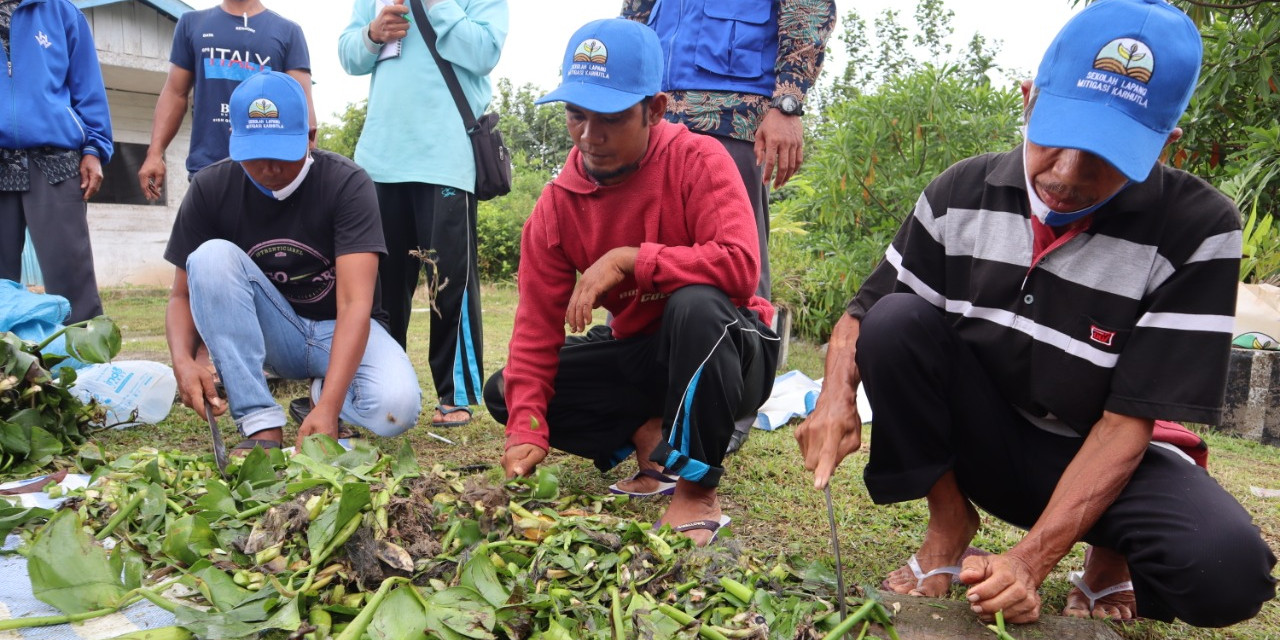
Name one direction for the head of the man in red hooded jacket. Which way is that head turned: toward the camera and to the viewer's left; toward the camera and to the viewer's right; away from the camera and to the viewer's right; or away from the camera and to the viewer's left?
toward the camera and to the viewer's left

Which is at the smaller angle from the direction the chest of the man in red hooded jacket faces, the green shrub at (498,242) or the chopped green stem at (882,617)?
the chopped green stem

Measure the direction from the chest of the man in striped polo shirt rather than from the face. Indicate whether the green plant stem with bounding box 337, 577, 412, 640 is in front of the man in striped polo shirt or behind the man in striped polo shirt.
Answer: in front

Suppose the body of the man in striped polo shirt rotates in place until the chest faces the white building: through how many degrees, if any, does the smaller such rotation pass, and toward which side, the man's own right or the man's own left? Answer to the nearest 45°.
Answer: approximately 90° to the man's own right

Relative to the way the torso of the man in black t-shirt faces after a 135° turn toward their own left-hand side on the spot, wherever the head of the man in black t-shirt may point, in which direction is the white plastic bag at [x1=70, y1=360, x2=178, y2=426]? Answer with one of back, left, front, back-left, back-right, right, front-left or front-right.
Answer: left

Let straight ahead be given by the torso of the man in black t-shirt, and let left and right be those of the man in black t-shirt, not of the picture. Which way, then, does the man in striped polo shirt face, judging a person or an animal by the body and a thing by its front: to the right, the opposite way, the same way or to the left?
to the right

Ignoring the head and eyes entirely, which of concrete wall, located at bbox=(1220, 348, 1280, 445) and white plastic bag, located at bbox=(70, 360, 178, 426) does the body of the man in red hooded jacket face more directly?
the white plastic bag

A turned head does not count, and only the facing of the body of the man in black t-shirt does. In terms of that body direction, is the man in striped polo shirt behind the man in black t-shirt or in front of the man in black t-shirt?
in front

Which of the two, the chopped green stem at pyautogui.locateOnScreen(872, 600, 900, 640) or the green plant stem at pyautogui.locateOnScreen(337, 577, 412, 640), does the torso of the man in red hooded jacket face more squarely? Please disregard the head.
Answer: the green plant stem

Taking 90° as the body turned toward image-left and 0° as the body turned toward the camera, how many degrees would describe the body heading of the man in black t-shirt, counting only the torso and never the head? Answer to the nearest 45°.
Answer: approximately 0°

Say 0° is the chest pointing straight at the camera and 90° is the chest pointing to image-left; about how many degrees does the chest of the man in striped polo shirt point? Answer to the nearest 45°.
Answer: approximately 45°
